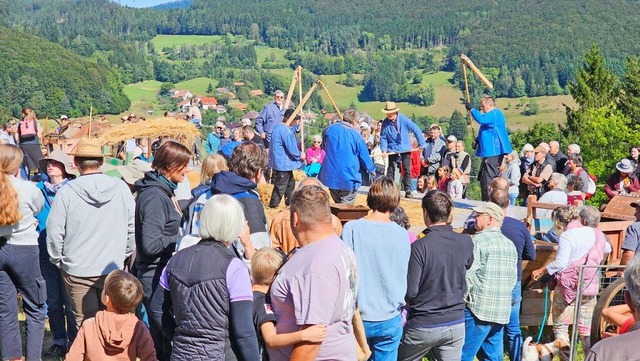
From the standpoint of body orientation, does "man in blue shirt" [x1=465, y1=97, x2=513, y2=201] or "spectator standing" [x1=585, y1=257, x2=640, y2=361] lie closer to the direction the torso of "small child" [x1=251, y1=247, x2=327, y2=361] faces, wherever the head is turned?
the man in blue shirt

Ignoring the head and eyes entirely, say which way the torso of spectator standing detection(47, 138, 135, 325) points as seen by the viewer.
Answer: away from the camera

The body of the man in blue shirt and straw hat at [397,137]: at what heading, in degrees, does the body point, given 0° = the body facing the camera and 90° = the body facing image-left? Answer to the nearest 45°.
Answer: approximately 0°

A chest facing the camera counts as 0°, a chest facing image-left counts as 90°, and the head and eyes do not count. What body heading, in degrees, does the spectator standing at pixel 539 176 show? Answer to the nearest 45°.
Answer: approximately 45°

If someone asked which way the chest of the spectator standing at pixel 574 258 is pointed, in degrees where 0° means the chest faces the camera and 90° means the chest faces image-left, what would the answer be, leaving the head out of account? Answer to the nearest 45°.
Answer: approximately 135°

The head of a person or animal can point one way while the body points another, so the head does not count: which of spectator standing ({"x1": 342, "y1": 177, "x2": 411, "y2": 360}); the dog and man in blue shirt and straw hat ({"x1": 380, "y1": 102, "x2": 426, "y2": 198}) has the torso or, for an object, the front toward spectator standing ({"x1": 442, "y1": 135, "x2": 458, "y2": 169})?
spectator standing ({"x1": 342, "y1": 177, "x2": 411, "y2": 360})
